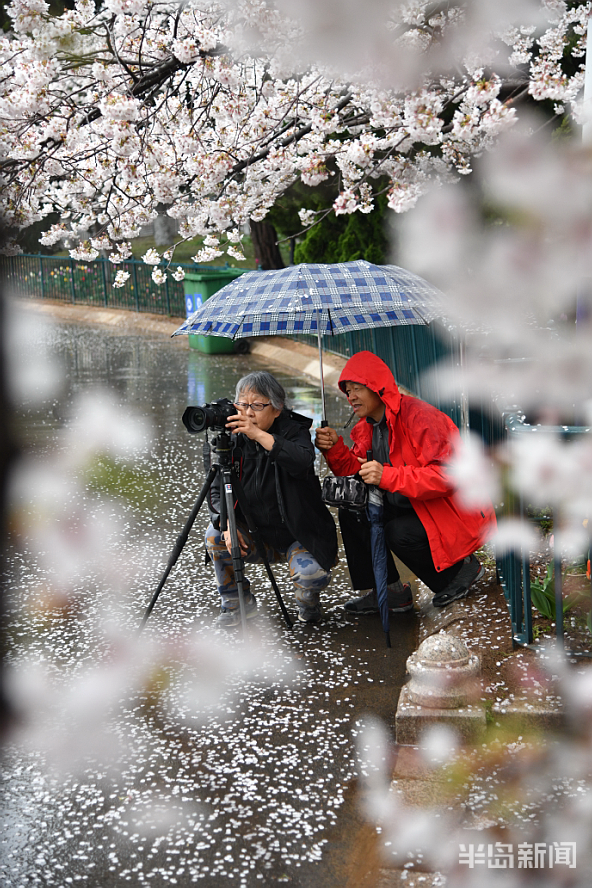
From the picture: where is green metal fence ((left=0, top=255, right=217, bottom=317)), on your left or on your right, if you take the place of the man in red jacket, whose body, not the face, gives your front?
on your right

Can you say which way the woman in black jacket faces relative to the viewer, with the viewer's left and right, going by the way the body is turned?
facing the viewer and to the left of the viewer

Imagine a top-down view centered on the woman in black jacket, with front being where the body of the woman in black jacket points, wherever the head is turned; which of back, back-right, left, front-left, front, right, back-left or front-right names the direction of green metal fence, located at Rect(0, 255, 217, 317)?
back-right

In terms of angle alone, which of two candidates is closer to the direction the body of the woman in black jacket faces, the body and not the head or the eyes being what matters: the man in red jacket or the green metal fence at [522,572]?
the green metal fence

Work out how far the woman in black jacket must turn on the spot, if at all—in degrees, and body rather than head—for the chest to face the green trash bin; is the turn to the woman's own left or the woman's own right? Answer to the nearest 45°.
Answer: approximately 135° to the woman's own right

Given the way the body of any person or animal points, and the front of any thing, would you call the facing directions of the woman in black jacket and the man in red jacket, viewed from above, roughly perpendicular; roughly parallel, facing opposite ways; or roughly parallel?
roughly parallel

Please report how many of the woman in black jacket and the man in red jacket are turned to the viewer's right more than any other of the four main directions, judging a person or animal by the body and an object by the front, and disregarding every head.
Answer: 0

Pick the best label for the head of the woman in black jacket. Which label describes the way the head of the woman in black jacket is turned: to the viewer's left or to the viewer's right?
to the viewer's left
